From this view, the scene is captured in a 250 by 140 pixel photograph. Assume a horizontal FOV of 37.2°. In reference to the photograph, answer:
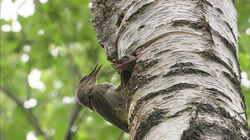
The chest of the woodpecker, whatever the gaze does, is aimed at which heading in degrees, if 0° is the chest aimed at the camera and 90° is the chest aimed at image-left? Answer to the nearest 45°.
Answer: approximately 270°

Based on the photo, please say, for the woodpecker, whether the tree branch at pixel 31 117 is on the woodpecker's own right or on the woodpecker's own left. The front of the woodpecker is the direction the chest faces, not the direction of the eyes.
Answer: on the woodpecker's own left
